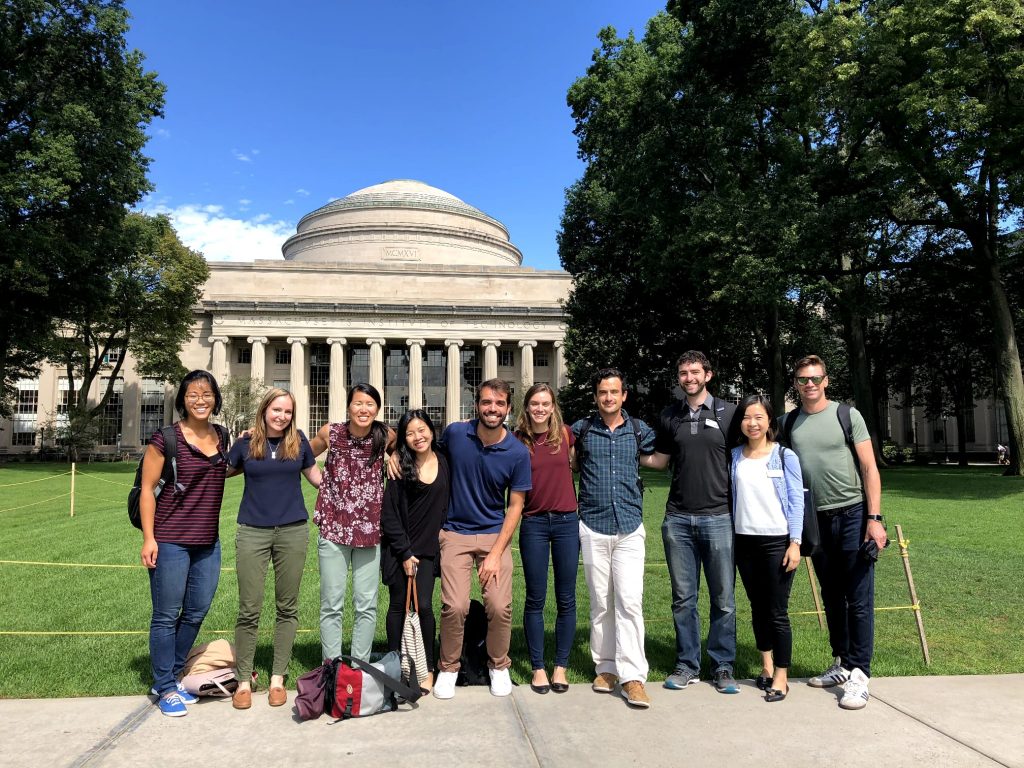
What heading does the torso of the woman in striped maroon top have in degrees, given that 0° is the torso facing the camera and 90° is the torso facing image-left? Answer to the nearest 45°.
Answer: approximately 315°

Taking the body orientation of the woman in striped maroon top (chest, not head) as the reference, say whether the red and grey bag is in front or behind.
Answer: in front

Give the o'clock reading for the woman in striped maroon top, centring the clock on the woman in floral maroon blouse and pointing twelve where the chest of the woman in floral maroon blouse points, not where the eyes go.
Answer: The woman in striped maroon top is roughly at 3 o'clock from the woman in floral maroon blouse.

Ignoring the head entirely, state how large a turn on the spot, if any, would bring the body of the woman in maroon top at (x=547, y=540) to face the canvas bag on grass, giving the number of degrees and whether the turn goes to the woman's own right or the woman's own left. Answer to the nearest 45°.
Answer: approximately 90° to the woman's own right

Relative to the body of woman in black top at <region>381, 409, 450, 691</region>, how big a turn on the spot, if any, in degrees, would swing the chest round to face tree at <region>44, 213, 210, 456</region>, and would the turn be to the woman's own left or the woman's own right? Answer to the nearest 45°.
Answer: approximately 180°

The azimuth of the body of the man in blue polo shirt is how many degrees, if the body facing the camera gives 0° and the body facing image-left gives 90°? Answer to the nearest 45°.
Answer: approximately 0°
